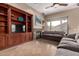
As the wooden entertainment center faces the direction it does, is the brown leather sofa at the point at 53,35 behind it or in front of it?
in front

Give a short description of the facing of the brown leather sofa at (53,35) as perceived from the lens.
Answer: facing the viewer and to the left of the viewer

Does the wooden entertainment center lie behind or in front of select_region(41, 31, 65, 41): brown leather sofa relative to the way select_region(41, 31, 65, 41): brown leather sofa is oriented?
in front

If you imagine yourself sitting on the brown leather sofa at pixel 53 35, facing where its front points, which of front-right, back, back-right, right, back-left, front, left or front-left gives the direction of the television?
front-right

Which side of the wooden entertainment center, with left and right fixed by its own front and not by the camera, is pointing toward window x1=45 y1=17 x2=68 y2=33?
front

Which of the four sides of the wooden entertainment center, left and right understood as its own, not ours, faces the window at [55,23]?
front

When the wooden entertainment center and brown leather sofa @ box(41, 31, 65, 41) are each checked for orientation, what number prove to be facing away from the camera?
0

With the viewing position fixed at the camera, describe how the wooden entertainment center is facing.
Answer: facing the viewer and to the right of the viewer

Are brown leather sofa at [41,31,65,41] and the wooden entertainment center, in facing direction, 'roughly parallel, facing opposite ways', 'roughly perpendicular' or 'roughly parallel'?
roughly perpendicular
